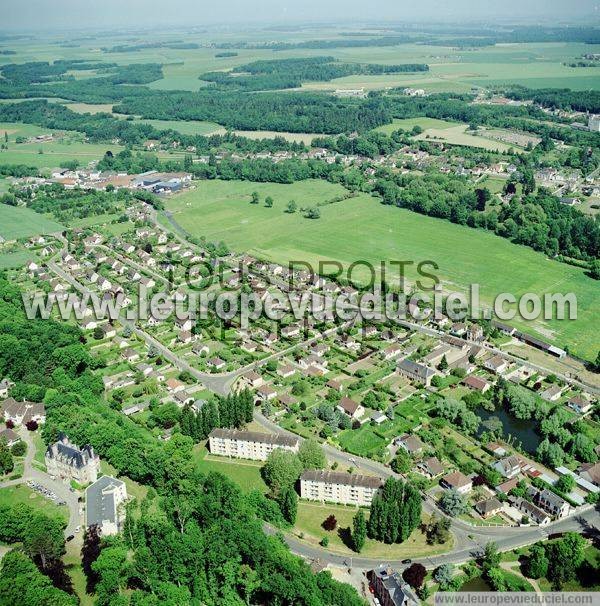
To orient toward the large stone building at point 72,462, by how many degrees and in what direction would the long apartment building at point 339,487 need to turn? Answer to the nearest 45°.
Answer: approximately 90° to its right

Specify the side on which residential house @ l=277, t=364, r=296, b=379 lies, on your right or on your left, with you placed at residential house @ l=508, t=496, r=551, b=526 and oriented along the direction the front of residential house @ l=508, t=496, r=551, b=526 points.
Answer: on your right

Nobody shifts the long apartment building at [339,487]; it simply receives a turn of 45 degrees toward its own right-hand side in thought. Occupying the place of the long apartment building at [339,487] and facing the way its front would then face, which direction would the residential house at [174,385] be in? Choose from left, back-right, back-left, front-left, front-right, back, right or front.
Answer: right

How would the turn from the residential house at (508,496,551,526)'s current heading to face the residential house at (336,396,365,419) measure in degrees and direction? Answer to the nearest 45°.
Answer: approximately 90° to its right

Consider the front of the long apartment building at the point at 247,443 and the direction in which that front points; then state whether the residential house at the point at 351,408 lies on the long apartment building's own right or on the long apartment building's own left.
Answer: on the long apartment building's own left

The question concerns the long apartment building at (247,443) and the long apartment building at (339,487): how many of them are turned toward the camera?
2

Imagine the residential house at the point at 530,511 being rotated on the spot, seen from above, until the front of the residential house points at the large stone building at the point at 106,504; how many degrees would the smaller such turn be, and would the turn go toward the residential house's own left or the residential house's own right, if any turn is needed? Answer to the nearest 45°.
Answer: approximately 45° to the residential house's own right

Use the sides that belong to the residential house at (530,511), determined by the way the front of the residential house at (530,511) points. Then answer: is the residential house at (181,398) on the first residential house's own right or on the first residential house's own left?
on the first residential house's own right

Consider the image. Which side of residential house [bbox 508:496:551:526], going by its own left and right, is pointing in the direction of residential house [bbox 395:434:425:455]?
right
